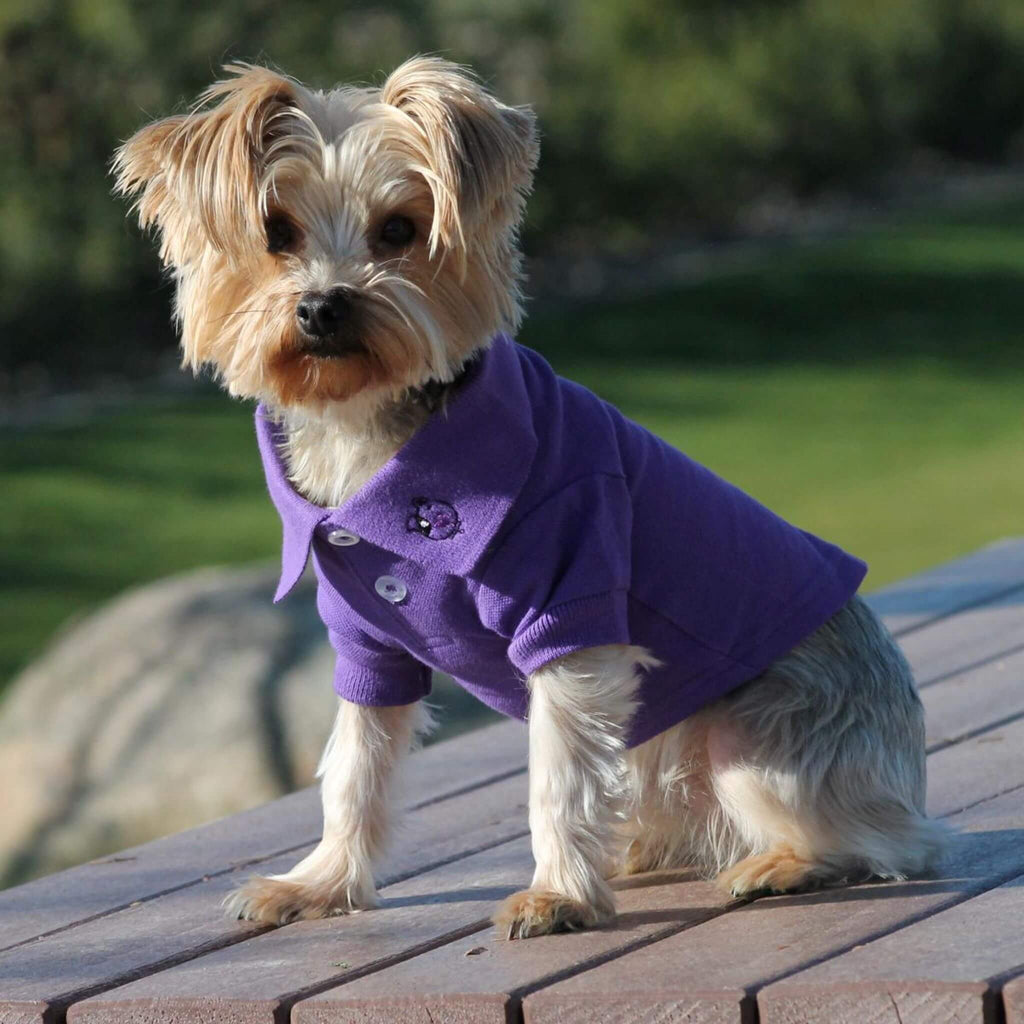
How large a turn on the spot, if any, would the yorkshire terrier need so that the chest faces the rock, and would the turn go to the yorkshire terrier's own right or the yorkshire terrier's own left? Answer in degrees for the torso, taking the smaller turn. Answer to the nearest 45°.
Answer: approximately 135° to the yorkshire terrier's own right

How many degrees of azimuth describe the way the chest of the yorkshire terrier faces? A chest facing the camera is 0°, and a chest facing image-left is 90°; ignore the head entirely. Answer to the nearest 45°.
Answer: approximately 45°
